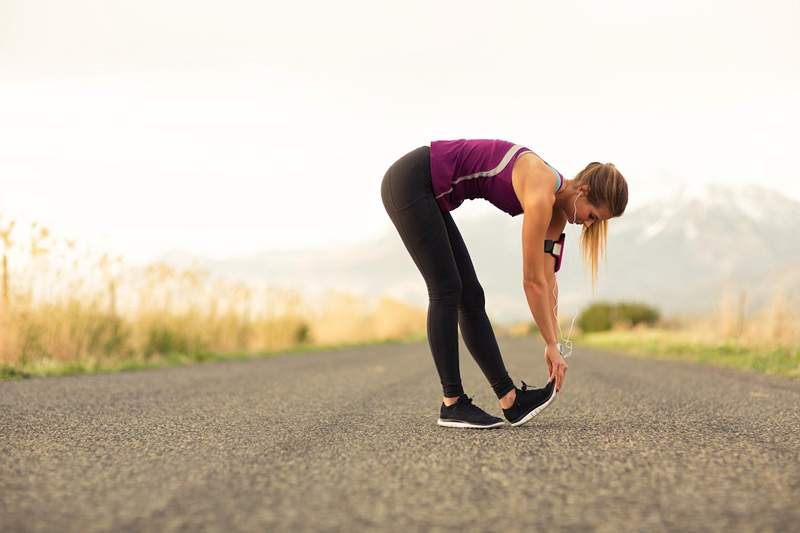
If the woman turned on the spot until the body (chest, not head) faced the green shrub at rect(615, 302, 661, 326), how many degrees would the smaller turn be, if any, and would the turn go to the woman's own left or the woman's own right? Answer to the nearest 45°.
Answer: approximately 90° to the woman's own left

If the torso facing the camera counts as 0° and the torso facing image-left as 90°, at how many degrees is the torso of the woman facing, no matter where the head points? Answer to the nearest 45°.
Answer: approximately 270°

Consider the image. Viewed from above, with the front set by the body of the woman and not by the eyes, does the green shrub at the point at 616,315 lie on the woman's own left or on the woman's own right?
on the woman's own left

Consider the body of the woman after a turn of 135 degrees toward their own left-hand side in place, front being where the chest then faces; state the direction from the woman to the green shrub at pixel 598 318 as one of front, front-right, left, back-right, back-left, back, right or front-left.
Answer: front-right
